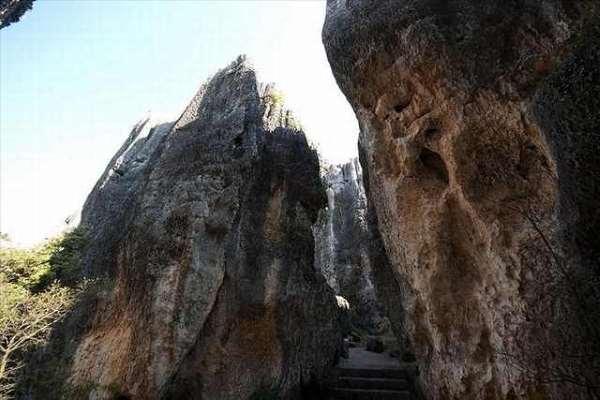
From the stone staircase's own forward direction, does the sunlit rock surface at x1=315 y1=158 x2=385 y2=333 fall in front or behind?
behind

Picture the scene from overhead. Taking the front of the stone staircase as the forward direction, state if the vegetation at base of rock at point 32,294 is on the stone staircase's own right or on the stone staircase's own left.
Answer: on the stone staircase's own right

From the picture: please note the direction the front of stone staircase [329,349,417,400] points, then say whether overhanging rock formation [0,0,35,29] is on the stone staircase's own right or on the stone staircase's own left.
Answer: on the stone staircase's own right

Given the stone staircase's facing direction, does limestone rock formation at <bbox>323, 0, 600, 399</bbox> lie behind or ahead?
ahead

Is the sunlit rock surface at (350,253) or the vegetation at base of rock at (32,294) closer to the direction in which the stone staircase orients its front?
the vegetation at base of rock

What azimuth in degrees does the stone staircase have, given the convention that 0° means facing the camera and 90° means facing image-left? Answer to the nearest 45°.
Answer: approximately 0°

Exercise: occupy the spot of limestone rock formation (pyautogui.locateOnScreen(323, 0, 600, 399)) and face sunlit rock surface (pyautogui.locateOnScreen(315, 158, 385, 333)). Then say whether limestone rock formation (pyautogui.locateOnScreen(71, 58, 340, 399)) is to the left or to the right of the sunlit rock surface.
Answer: left

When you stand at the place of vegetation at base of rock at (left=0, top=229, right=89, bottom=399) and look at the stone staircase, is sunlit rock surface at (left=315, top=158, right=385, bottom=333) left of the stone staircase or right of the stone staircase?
left
